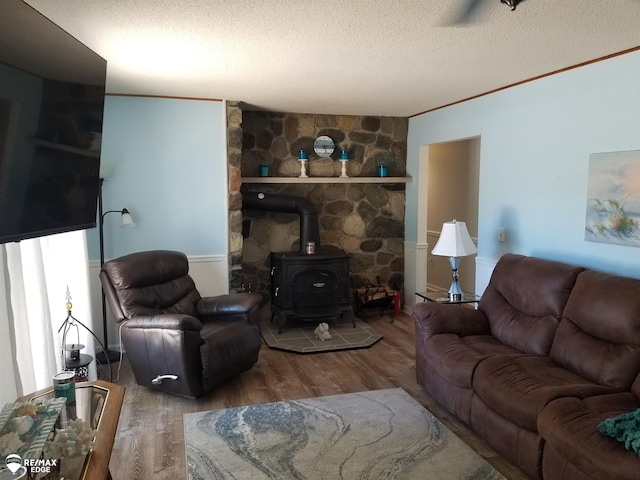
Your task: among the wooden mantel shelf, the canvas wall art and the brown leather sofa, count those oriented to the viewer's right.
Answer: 0

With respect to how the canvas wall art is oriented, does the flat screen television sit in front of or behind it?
in front

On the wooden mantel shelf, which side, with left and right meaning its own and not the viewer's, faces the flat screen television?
front

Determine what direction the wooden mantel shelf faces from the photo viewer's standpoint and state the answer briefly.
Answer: facing the viewer

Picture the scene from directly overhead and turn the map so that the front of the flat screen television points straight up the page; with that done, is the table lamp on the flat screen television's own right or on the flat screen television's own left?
on the flat screen television's own left

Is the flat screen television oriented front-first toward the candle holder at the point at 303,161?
no

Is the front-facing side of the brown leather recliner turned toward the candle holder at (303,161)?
no

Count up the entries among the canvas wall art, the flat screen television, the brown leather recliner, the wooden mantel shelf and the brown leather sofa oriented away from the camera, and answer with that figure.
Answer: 0

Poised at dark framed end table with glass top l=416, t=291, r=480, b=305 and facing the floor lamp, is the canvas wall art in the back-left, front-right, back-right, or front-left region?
back-left

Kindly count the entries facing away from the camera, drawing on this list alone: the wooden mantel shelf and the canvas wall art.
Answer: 0

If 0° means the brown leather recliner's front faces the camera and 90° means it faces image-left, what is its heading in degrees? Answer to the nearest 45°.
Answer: approximately 315°

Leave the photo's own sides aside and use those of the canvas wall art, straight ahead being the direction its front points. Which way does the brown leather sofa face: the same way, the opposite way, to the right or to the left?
the same way

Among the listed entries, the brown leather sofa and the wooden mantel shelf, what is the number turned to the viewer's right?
0

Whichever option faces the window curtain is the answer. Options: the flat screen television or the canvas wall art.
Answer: the canvas wall art

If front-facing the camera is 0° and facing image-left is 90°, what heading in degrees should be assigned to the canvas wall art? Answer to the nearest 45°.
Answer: approximately 45°

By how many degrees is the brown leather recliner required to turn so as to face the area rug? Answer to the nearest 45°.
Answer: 0° — it already faces it

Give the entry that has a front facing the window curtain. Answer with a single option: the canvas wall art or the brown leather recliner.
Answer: the canvas wall art

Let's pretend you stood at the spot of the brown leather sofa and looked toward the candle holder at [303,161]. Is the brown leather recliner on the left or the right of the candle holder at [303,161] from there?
left

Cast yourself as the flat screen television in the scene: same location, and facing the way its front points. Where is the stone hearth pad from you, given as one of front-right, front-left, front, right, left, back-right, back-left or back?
left

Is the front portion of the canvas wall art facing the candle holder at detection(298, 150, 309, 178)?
no

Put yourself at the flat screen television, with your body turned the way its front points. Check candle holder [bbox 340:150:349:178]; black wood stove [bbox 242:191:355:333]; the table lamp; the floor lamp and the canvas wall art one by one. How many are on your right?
0
